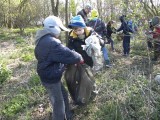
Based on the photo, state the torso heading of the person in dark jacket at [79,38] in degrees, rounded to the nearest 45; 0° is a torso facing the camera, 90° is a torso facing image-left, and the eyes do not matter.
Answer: approximately 0°

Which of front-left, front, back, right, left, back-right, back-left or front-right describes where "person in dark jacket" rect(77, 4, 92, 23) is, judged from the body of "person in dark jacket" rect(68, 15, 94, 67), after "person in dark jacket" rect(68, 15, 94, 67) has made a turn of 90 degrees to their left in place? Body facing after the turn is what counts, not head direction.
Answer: left

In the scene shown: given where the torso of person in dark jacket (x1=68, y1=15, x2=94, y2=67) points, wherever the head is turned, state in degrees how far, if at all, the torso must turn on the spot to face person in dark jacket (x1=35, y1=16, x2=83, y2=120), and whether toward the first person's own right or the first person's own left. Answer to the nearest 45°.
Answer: approximately 45° to the first person's own right

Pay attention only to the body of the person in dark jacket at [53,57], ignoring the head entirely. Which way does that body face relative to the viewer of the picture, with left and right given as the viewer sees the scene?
facing to the right of the viewer

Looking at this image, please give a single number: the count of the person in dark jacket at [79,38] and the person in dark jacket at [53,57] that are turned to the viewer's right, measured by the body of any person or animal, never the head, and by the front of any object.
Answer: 1

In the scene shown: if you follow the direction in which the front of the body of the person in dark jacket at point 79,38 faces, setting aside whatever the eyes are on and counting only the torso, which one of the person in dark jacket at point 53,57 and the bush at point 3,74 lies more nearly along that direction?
the person in dark jacket

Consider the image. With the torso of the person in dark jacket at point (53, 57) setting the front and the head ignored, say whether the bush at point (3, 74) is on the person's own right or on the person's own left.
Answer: on the person's own left
